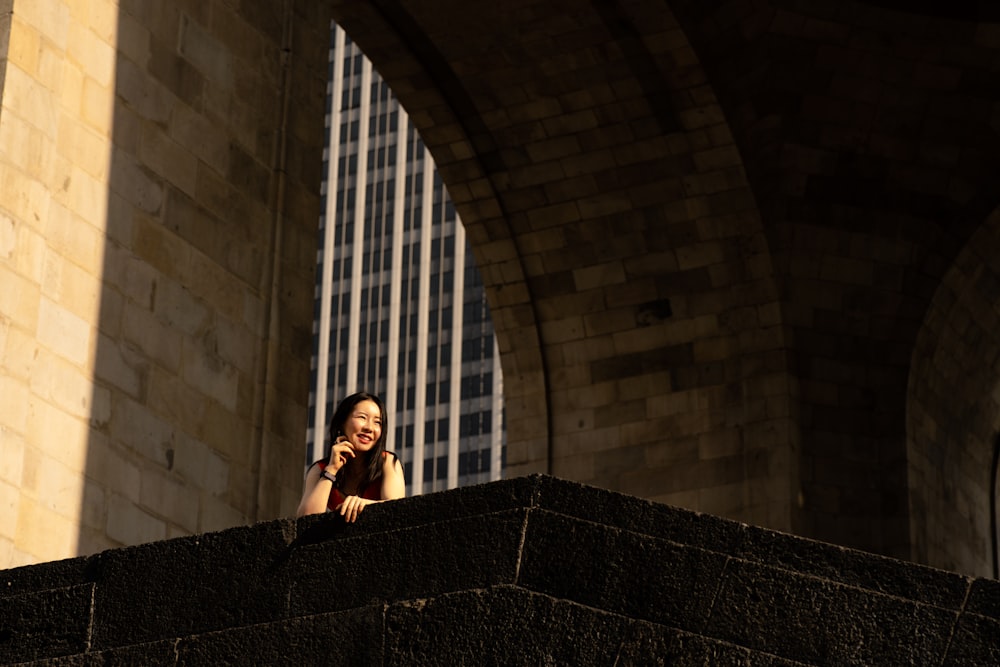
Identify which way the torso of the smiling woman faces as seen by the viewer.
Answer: toward the camera

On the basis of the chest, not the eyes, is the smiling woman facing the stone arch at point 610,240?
no

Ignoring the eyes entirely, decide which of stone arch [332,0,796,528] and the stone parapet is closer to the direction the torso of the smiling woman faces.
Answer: the stone parapet

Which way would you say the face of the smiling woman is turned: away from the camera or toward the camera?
toward the camera
